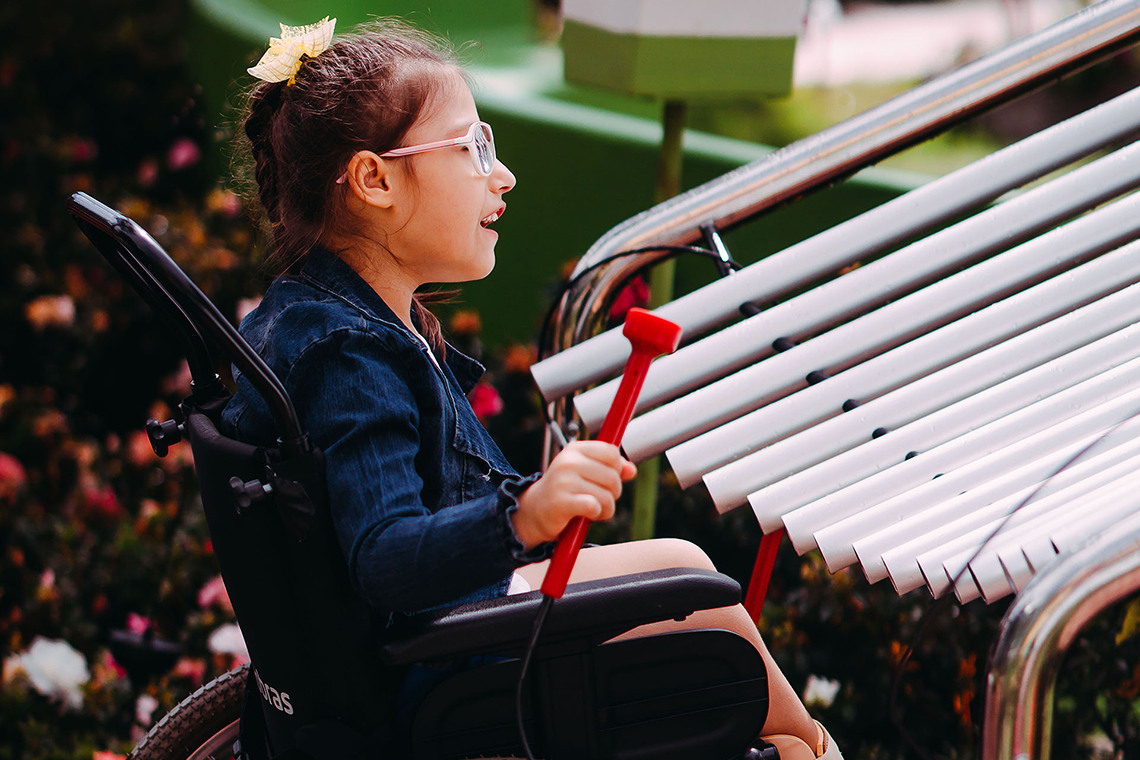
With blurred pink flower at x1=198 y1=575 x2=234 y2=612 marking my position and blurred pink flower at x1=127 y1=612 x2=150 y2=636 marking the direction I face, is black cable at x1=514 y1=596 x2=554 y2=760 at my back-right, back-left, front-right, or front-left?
back-left

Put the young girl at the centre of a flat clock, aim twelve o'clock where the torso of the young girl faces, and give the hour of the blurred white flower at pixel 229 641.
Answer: The blurred white flower is roughly at 8 o'clock from the young girl.

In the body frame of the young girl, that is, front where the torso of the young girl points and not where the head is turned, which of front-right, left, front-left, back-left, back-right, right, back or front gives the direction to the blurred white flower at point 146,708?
back-left

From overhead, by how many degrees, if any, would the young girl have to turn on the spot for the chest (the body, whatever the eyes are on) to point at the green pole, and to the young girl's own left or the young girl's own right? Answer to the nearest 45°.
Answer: approximately 45° to the young girl's own left

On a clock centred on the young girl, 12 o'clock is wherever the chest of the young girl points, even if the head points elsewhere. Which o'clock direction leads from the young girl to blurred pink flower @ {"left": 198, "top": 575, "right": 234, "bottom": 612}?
The blurred pink flower is roughly at 8 o'clock from the young girl.

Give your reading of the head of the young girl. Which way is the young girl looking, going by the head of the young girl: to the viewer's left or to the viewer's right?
to the viewer's right

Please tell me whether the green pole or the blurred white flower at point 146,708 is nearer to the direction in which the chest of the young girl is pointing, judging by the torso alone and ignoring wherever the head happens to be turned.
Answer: the green pole

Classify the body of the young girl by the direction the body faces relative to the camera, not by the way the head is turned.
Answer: to the viewer's right

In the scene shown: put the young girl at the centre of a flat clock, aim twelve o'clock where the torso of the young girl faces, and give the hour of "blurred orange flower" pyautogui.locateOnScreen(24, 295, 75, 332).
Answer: The blurred orange flower is roughly at 8 o'clock from the young girl.

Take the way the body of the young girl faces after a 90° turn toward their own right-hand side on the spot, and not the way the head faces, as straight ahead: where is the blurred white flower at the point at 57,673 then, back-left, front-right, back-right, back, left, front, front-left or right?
back-right
